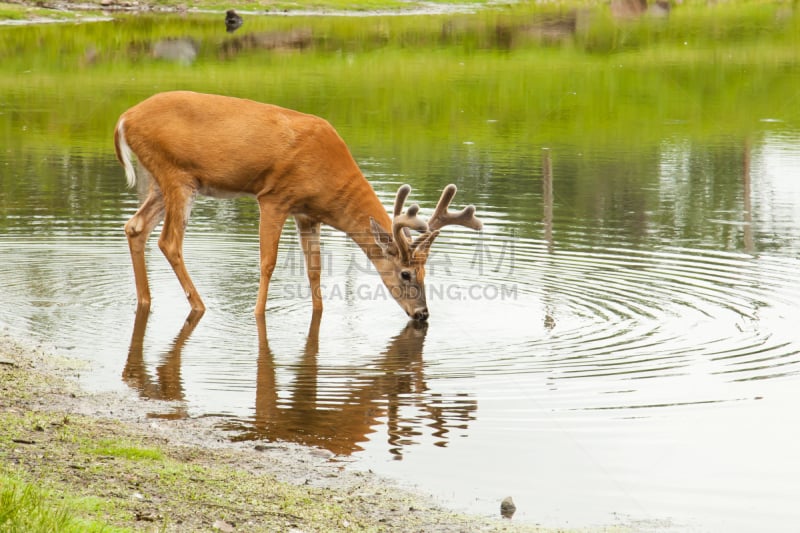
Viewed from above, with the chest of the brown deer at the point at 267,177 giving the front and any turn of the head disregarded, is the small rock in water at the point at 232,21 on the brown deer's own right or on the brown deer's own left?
on the brown deer's own left

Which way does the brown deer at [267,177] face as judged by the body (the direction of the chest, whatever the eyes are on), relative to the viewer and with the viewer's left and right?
facing to the right of the viewer

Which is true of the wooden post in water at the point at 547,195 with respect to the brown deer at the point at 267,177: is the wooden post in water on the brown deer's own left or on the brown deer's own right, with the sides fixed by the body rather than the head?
on the brown deer's own left

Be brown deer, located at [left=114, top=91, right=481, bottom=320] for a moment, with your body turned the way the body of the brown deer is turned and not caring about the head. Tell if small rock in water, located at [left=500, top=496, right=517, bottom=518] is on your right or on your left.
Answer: on your right
